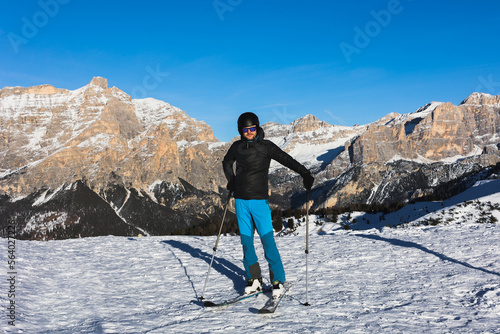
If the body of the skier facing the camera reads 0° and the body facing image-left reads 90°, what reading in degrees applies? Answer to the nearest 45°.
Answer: approximately 0°
